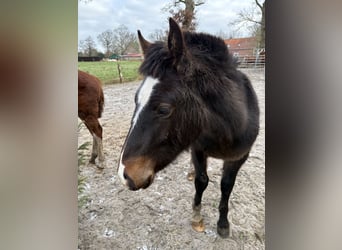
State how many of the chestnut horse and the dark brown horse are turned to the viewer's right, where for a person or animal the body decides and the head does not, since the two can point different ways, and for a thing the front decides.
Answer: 0

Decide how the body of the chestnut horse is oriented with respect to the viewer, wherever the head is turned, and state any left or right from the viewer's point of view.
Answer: facing to the left of the viewer
